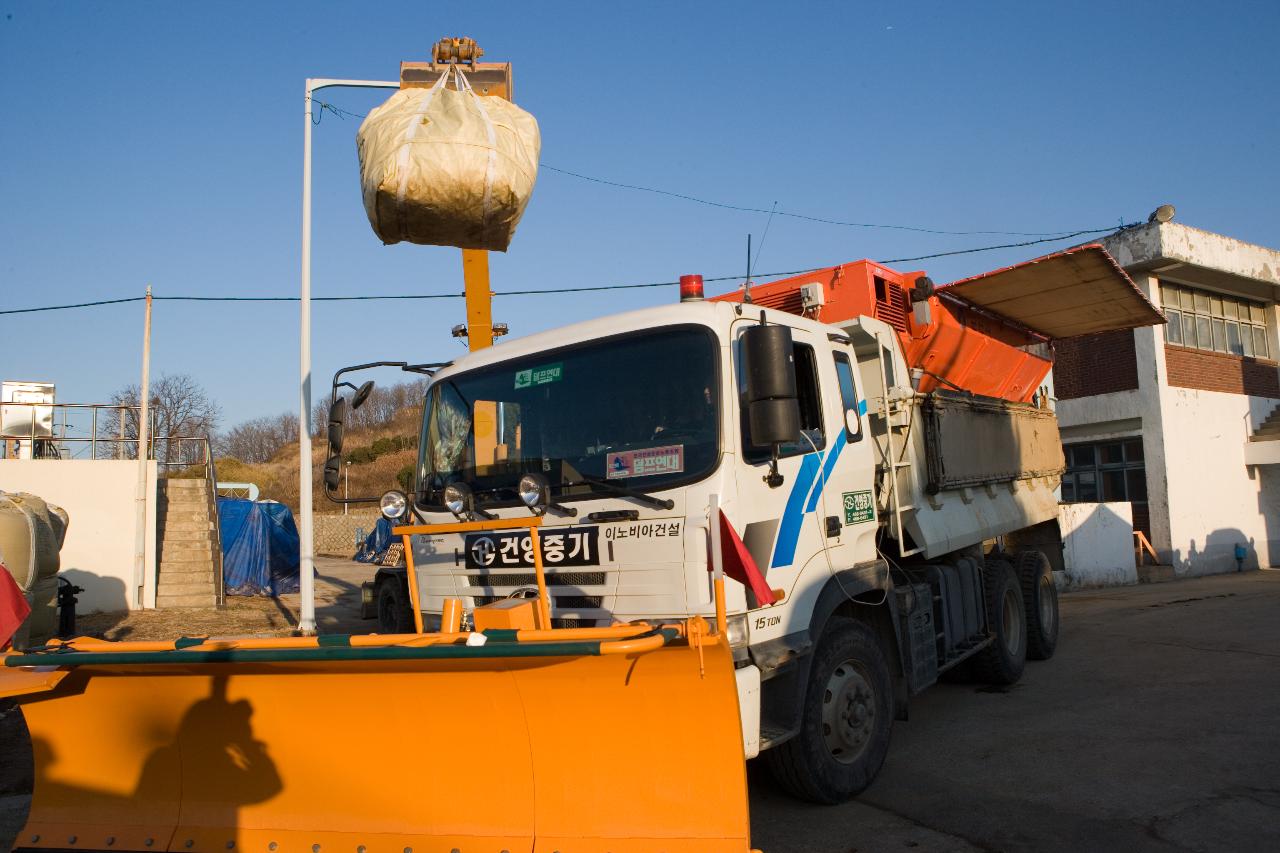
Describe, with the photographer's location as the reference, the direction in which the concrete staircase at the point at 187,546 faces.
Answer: facing the viewer

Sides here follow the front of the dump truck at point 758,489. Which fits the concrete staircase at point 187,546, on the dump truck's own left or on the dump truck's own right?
on the dump truck's own right

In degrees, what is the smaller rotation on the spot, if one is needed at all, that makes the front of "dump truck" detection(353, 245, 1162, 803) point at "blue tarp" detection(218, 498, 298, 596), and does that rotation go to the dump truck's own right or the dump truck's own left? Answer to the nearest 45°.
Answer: approximately 90° to the dump truck's own right

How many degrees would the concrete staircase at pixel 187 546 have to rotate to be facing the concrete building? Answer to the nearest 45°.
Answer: approximately 90° to its left

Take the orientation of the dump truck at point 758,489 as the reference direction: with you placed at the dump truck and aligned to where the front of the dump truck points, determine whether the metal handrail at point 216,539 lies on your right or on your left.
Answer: on your right

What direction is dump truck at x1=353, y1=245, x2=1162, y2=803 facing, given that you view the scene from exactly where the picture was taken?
facing the viewer and to the left of the viewer

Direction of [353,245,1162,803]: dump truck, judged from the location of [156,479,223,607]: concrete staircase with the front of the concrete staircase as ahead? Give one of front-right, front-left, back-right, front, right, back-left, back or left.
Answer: front

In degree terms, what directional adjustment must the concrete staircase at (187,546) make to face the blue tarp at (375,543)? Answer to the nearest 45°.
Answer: approximately 135° to its left

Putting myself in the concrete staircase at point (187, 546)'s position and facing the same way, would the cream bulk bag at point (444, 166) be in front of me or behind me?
in front

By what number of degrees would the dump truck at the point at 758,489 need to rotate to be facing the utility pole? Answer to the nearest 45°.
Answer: approximately 90° to its right

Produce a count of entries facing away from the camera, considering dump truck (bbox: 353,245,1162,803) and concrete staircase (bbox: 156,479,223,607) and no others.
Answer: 0

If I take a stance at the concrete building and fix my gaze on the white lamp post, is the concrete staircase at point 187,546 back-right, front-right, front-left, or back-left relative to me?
front-right

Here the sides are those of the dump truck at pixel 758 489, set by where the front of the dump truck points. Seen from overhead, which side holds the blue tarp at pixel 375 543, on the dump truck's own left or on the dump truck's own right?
on the dump truck's own right
